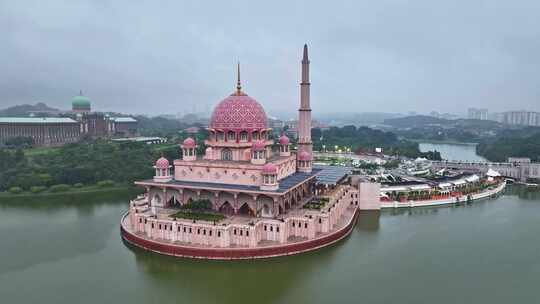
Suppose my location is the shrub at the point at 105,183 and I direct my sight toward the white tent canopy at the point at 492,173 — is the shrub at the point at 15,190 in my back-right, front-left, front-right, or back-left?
back-right

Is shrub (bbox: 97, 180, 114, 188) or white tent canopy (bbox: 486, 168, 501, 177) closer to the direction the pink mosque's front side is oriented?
the white tent canopy
